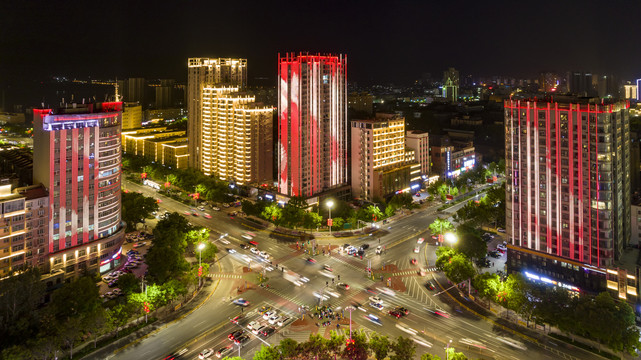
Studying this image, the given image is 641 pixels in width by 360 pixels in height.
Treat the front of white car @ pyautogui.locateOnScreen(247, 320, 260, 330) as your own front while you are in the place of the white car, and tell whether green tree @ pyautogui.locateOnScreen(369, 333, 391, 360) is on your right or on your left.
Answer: on your right

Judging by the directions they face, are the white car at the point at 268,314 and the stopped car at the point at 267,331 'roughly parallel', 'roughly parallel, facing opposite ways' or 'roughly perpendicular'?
roughly parallel

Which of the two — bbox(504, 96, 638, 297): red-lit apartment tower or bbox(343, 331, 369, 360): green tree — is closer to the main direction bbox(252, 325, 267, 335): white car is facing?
the red-lit apartment tower

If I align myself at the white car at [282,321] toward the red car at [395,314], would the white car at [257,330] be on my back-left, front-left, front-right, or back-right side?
back-right

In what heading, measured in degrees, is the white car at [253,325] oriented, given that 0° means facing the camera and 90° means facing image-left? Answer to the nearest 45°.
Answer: approximately 225°

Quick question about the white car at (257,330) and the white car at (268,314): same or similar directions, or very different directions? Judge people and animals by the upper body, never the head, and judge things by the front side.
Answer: same or similar directions

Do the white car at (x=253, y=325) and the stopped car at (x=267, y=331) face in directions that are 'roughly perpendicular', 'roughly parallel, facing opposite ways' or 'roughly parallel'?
roughly parallel

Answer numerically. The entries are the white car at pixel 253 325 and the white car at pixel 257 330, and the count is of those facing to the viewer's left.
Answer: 0

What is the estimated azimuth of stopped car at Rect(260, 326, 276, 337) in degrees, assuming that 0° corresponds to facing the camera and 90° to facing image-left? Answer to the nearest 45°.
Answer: approximately 225°

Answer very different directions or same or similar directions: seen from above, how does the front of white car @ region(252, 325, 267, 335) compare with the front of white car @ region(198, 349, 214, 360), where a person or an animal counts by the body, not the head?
same or similar directions

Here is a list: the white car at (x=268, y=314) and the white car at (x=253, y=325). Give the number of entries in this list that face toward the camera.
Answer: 0

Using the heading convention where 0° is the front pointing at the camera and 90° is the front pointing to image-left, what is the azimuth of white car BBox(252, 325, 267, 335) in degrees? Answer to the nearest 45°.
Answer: approximately 225°
